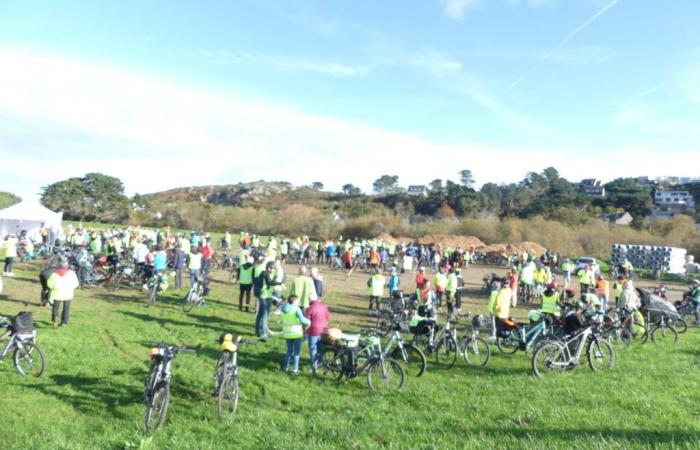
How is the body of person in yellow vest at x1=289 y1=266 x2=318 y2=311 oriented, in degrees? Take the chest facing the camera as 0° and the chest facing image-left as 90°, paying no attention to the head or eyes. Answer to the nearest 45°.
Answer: approximately 180°

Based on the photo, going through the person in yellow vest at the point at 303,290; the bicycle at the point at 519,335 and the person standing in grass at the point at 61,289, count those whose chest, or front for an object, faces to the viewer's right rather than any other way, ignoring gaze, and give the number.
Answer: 1

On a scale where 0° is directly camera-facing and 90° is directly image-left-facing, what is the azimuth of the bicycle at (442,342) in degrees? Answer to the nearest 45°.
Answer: approximately 315°

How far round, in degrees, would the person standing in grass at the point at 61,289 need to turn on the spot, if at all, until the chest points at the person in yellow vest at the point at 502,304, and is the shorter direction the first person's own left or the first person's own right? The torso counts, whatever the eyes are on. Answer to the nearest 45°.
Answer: approximately 135° to the first person's own right

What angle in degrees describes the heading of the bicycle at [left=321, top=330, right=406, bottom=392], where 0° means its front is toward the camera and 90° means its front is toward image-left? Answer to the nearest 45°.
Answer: approximately 315°

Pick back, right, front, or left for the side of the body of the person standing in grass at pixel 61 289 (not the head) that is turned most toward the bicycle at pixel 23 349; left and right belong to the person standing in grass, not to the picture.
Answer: back

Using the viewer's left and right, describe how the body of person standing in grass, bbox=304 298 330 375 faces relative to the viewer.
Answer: facing away from the viewer

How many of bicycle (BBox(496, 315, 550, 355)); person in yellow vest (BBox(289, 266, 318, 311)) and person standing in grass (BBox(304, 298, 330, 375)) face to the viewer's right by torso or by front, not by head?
1

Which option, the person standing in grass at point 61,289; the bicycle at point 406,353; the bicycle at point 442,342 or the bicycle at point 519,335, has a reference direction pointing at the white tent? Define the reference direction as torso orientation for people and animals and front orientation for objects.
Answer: the person standing in grass

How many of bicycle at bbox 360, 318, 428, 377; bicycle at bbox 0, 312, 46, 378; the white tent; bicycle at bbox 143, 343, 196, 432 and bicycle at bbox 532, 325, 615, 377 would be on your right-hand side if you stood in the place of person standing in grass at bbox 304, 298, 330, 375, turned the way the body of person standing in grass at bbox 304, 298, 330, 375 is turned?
2

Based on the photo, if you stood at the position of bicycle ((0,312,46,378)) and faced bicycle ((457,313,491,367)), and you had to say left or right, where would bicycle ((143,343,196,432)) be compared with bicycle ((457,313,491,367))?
right

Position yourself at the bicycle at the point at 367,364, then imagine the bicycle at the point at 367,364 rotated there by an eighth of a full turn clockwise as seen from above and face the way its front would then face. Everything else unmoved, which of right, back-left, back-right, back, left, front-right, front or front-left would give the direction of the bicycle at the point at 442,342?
back-left

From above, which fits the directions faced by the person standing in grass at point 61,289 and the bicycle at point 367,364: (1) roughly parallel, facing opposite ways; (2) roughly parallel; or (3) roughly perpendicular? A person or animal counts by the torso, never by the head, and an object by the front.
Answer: roughly perpendicular

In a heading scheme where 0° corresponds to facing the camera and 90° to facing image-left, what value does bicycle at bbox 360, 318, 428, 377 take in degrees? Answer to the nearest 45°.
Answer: approximately 315°

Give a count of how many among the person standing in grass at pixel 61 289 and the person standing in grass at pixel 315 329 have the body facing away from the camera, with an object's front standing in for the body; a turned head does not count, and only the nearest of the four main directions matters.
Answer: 2
